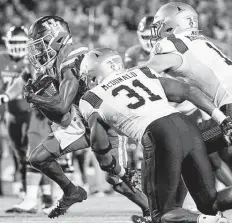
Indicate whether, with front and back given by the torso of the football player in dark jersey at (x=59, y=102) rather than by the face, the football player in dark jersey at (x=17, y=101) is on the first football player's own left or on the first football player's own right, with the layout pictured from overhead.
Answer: on the first football player's own right

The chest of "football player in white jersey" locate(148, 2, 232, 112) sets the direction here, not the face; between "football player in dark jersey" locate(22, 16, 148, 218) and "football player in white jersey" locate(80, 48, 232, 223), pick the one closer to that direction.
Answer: the football player in dark jersey

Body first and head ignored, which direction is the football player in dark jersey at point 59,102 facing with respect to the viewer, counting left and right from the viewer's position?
facing to the left of the viewer

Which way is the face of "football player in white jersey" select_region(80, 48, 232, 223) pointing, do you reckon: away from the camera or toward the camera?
away from the camera

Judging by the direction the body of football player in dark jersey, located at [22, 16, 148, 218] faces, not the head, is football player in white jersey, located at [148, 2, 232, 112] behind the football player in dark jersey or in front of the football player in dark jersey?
behind

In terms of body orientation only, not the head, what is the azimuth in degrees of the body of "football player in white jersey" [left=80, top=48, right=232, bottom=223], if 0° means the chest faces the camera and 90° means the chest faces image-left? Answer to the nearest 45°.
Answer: approximately 135°

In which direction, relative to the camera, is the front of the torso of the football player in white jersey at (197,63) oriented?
to the viewer's left
